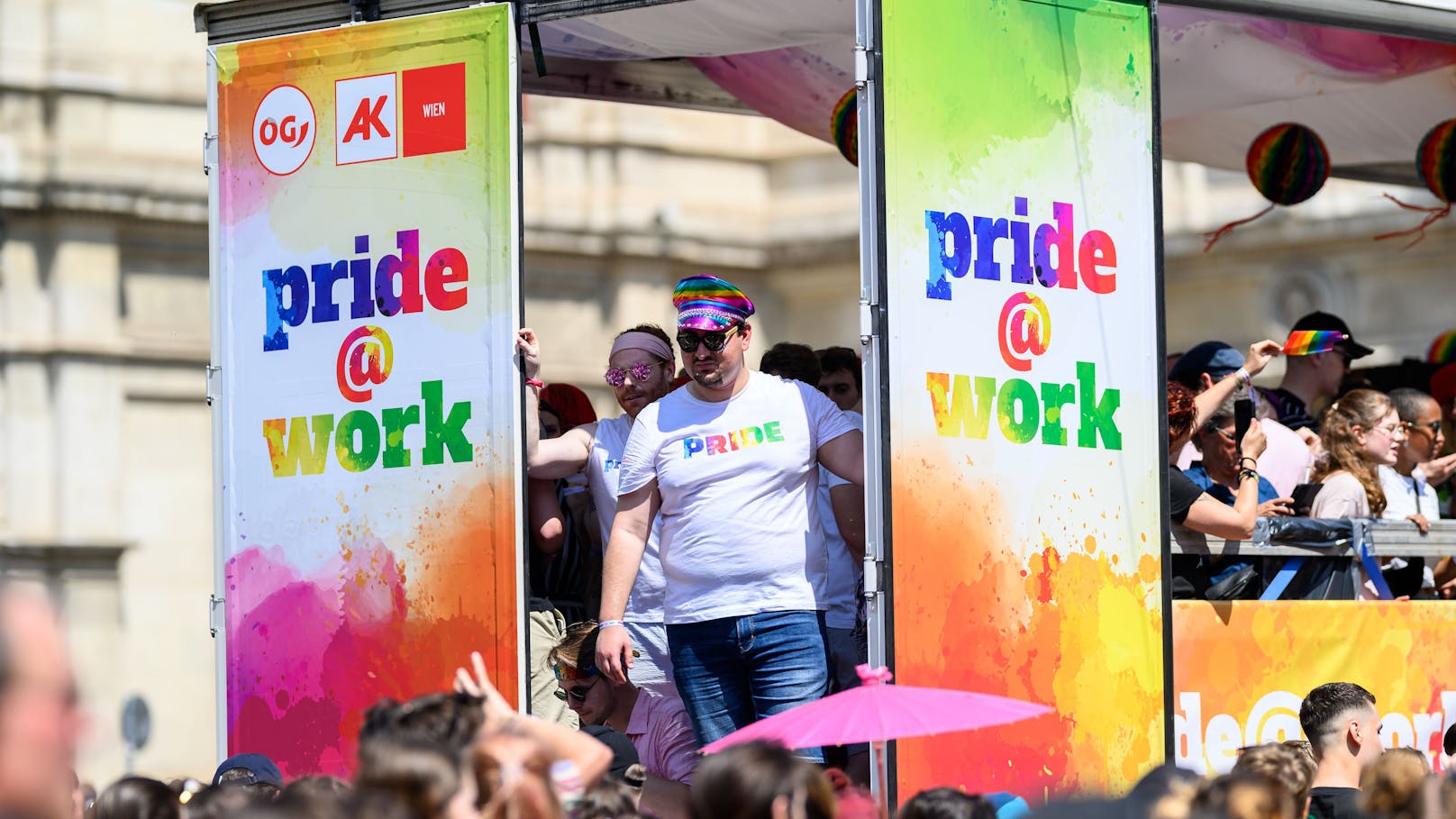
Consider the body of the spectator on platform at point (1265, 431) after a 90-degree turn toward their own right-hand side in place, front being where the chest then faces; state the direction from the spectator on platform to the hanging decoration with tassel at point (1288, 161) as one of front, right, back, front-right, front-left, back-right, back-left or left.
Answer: back

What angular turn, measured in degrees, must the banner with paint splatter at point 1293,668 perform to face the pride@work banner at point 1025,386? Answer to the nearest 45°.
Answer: approximately 45° to its right

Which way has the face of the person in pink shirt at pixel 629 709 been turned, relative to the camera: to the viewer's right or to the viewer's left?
to the viewer's left

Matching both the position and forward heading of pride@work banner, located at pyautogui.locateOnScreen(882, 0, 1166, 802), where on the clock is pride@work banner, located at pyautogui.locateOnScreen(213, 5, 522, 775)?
pride@work banner, located at pyautogui.locateOnScreen(213, 5, 522, 775) is roughly at 3 o'clock from pride@work banner, located at pyautogui.locateOnScreen(882, 0, 1166, 802).
